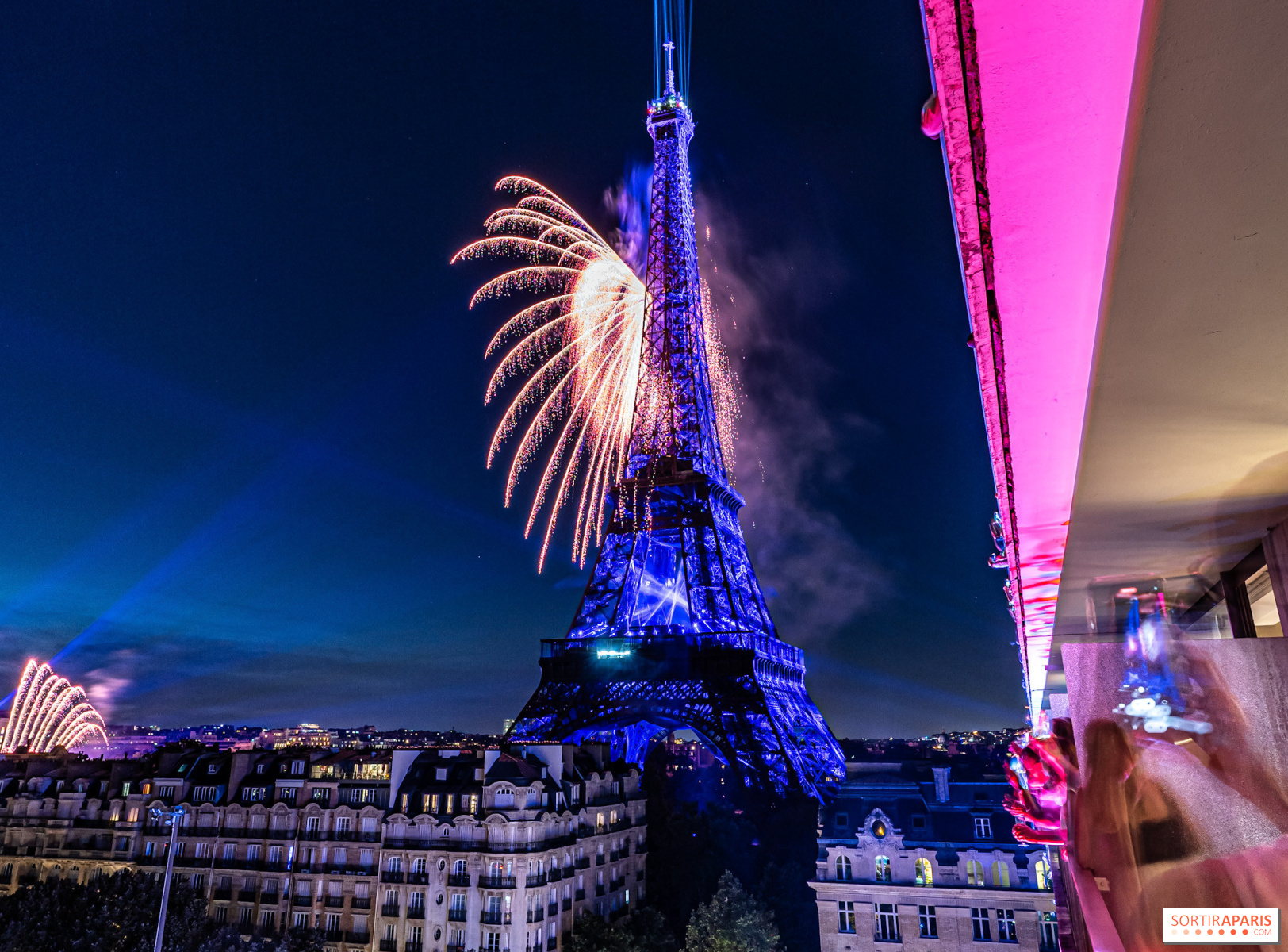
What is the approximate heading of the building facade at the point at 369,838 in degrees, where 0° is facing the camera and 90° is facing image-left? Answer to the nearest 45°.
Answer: approximately 0°

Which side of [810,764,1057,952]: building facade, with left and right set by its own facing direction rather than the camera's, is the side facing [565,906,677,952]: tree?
right

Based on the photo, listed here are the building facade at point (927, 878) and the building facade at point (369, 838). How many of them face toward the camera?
2

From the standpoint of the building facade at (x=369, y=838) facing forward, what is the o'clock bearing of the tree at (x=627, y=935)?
The tree is roughly at 10 o'clock from the building facade.

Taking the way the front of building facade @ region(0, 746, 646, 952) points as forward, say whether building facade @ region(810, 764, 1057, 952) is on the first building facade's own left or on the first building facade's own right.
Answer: on the first building facade's own left

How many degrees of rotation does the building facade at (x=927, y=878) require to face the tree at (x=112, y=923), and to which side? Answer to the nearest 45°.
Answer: approximately 90° to its right

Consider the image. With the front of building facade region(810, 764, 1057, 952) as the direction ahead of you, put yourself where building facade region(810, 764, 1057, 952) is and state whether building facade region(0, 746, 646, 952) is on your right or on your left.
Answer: on your right
